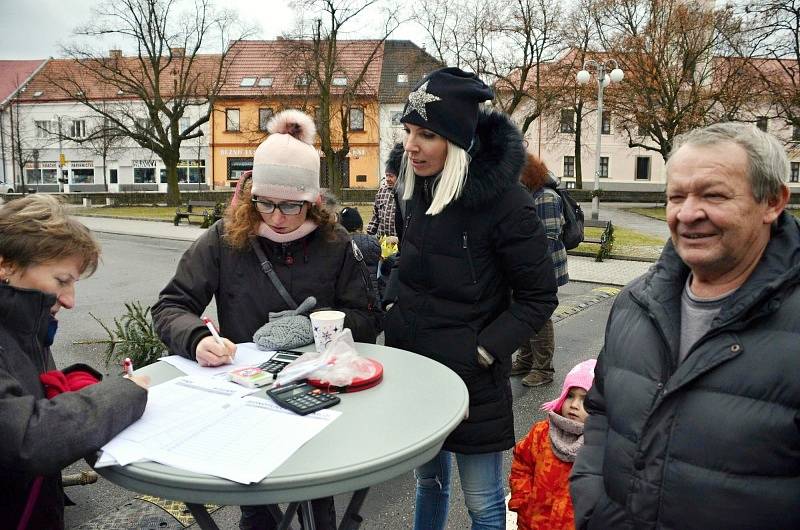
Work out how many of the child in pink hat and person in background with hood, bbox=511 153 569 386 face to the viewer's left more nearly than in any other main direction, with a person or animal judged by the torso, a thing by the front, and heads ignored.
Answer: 1

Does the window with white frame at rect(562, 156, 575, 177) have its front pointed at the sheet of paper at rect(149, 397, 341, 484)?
yes

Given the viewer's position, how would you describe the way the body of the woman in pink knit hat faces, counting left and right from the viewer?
facing the viewer

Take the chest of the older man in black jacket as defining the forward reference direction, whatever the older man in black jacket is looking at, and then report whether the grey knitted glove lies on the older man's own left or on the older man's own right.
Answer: on the older man's own right

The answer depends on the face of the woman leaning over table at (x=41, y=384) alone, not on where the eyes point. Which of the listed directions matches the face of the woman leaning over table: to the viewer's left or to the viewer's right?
to the viewer's right

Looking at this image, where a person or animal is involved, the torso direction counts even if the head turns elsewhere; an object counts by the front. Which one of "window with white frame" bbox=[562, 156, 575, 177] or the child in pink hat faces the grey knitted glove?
the window with white frame

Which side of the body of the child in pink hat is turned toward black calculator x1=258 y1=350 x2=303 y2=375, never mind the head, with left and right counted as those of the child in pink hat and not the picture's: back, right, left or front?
right

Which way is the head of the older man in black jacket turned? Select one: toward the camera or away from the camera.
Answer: toward the camera

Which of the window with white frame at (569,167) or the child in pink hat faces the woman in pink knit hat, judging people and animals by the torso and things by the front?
the window with white frame

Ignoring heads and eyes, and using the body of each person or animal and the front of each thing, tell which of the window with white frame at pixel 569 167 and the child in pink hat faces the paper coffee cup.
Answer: the window with white frame

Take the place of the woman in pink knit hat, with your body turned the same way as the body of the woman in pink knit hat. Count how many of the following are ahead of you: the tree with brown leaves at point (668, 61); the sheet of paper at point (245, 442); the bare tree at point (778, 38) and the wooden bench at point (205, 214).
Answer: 1

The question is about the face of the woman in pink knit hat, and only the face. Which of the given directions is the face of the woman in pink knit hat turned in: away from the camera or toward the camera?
toward the camera

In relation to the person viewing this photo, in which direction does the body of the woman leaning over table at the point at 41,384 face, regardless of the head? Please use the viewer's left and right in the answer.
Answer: facing to the right of the viewer

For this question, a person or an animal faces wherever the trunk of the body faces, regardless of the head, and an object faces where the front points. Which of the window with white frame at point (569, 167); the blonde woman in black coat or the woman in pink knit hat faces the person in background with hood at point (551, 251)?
the window with white frame

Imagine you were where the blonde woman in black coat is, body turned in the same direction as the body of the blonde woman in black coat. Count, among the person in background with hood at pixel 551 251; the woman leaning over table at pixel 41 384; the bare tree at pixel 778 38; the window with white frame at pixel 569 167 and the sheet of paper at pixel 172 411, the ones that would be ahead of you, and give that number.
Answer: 2

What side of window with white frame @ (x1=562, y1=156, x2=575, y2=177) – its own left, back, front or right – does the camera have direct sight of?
front

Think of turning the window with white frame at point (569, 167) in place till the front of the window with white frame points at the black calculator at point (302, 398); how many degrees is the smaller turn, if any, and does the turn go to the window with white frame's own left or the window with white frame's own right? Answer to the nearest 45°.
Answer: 0° — it already faces it

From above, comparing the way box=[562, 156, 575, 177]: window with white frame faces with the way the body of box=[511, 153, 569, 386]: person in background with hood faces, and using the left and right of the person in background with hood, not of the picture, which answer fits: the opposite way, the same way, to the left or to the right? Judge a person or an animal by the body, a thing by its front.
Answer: to the left

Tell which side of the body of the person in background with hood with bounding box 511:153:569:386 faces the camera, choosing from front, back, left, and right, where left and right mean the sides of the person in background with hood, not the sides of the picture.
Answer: left
